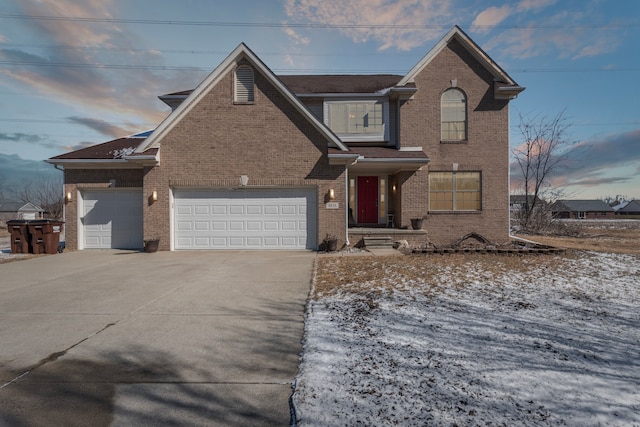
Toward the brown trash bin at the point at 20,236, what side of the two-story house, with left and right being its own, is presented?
right

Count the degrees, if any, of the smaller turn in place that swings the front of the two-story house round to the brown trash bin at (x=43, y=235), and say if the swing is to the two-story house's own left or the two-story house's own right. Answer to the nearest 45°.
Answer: approximately 90° to the two-story house's own right

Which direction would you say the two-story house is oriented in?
toward the camera
